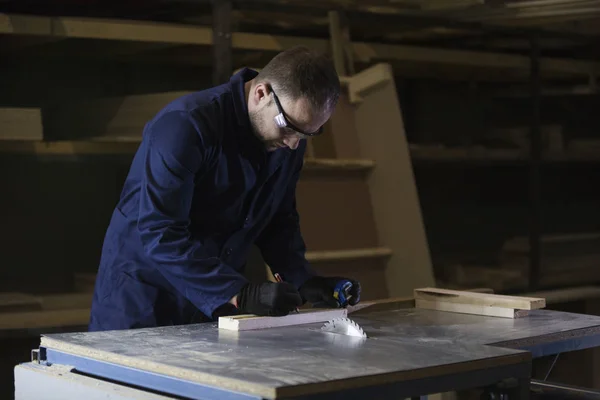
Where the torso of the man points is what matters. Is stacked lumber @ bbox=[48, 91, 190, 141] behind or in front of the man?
behind

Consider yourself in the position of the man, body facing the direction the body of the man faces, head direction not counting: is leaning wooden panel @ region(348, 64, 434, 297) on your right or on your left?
on your left

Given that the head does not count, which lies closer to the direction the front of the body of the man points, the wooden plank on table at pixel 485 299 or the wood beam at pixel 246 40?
the wooden plank on table

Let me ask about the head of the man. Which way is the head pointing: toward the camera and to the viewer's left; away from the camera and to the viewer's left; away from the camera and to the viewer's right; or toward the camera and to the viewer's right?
toward the camera and to the viewer's right

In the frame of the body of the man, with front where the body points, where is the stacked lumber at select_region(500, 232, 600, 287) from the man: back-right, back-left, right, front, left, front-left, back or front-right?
left

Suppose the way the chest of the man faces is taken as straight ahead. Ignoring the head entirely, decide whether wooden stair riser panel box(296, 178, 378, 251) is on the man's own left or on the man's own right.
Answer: on the man's own left

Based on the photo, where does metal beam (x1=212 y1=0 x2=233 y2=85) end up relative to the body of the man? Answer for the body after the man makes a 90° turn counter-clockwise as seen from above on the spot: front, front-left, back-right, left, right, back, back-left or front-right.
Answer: front-left

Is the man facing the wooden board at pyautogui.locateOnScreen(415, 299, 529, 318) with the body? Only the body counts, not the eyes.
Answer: no

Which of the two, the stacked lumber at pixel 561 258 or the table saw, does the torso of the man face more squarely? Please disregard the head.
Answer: the table saw

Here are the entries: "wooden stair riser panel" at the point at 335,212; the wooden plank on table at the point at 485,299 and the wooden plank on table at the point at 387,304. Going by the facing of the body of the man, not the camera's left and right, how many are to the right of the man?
0

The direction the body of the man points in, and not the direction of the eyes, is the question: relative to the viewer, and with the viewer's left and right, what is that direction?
facing the viewer and to the right of the viewer

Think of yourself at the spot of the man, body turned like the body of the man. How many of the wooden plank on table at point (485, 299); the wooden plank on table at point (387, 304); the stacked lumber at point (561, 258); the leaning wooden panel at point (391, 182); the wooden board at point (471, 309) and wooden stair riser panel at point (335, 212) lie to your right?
0

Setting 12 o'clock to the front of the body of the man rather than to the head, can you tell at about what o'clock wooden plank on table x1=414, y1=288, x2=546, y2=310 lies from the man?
The wooden plank on table is roughly at 10 o'clock from the man.

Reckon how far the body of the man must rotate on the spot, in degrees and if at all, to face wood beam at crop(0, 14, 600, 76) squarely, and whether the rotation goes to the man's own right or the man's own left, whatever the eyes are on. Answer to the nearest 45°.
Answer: approximately 135° to the man's own left

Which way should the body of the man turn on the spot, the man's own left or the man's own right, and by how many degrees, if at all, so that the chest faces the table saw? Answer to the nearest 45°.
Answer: approximately 45° to the man's own right
